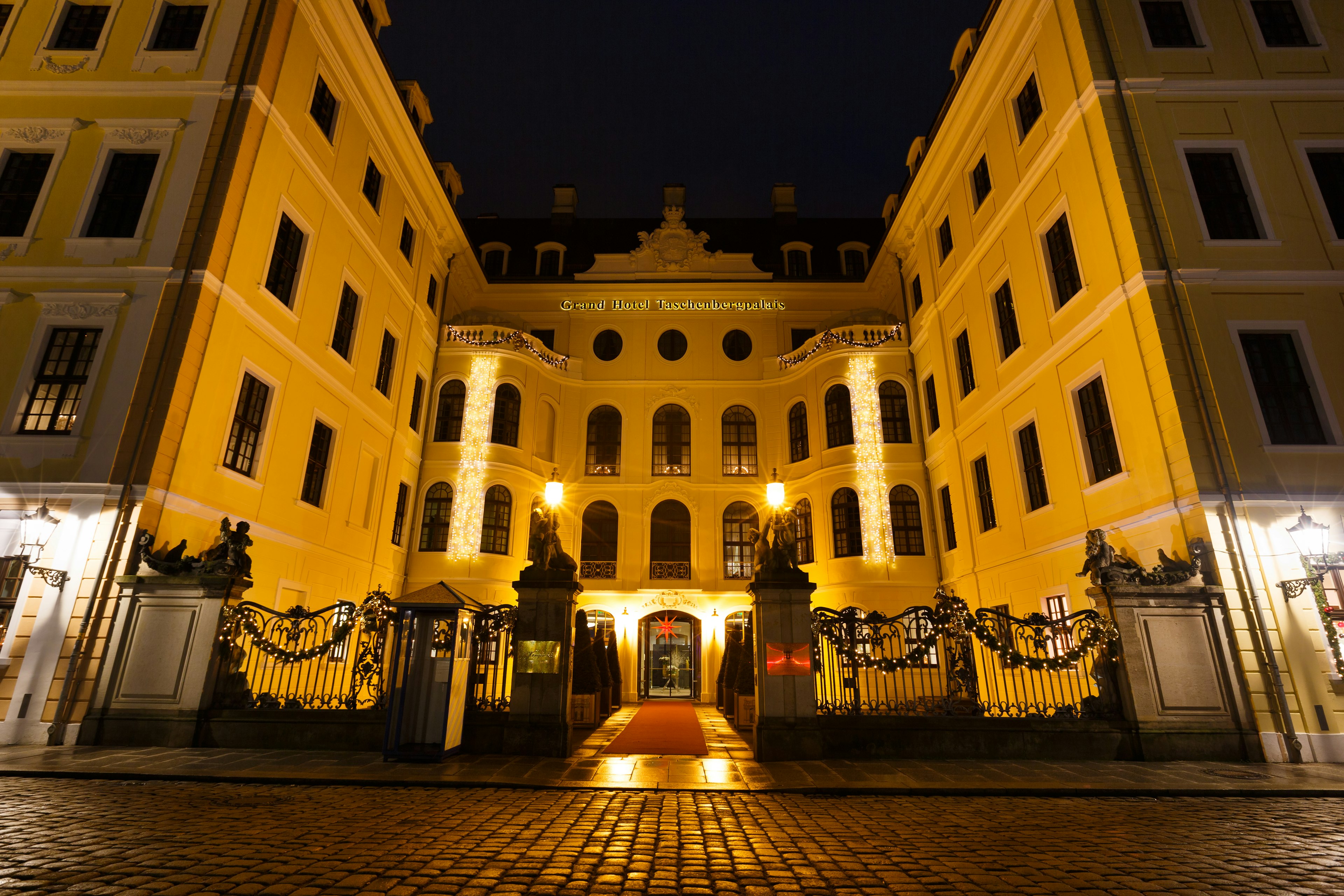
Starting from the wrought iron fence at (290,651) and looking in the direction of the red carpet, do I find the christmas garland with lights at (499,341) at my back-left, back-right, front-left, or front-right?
front-left

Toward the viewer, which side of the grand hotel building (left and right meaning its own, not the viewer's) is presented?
front

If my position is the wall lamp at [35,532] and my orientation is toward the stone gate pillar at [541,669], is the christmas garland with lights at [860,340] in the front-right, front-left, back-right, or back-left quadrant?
front-left
